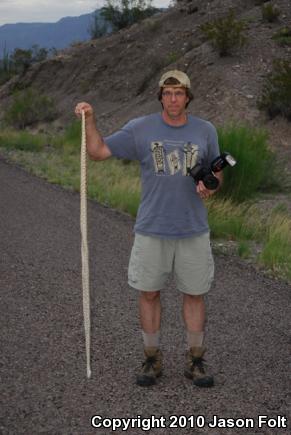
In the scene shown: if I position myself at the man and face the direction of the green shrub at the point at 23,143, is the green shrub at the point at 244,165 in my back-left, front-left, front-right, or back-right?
front-right

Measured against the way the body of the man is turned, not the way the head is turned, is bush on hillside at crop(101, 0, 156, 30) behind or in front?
behind

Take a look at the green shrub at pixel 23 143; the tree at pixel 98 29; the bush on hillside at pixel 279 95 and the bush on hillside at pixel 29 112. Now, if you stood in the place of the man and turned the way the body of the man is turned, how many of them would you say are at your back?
4

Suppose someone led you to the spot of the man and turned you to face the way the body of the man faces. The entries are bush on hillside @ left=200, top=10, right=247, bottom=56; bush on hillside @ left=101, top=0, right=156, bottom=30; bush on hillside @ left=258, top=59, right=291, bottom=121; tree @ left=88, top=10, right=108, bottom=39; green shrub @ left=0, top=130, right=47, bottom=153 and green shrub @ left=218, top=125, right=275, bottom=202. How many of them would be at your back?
6

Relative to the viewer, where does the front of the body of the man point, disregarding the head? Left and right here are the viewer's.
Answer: facing the viewer

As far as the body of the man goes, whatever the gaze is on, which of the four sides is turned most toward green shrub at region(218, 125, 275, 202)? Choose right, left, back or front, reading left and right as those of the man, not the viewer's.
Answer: back

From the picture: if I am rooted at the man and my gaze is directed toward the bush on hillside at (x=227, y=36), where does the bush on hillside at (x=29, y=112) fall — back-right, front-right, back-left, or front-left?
front-left

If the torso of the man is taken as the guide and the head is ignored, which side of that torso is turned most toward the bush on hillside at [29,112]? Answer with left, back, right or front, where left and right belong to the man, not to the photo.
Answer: back

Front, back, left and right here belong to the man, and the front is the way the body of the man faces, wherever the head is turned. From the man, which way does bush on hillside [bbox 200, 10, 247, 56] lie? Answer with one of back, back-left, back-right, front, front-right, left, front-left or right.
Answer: back

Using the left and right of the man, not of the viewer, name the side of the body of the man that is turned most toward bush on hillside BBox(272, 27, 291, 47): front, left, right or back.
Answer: back

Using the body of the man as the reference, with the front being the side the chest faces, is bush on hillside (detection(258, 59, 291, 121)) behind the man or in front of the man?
behind

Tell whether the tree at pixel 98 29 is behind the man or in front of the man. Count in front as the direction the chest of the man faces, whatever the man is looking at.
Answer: behind

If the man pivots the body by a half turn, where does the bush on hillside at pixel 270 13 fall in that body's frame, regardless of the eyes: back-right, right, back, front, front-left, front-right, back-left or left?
front
